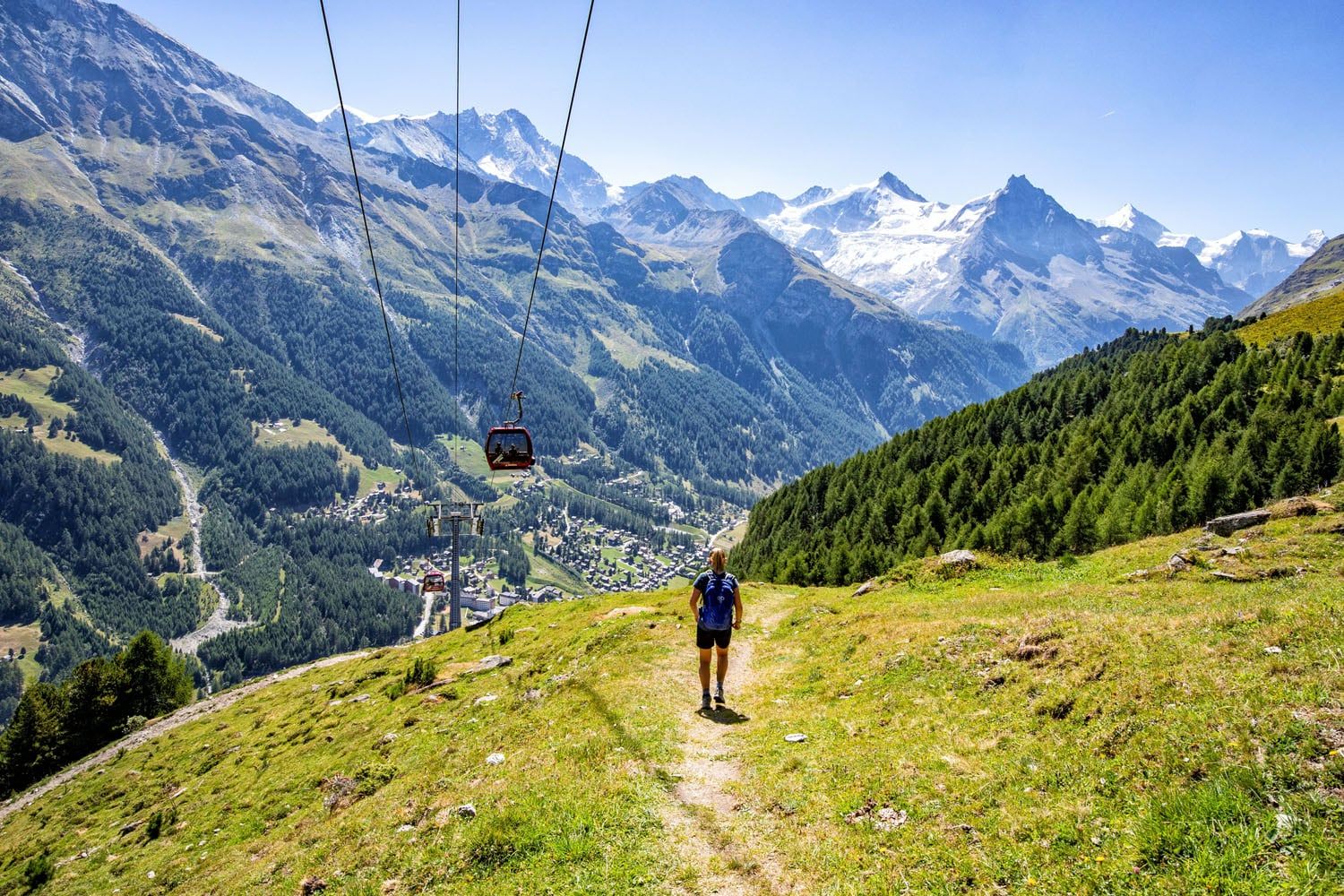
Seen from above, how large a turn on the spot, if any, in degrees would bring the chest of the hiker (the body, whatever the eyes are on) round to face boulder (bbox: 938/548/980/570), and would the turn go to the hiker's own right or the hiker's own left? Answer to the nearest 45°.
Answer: approximately 45° to the hiker's own right

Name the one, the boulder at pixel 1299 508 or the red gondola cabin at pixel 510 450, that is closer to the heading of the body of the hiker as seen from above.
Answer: the red gondola cabin

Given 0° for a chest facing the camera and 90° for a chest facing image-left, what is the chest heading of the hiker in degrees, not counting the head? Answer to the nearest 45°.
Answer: approximately 180°

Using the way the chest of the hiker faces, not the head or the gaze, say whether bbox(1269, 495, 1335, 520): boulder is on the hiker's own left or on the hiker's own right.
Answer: on the hiker's own right

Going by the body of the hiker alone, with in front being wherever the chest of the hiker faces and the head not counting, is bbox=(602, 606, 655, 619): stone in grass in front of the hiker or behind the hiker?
in front

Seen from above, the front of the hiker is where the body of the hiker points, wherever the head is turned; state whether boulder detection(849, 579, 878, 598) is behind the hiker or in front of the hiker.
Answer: in front

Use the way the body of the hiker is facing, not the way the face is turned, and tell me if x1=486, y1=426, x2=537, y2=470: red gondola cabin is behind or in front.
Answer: in front
